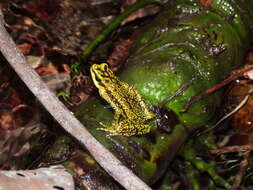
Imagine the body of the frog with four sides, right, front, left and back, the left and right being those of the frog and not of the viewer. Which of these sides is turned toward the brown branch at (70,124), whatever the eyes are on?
left

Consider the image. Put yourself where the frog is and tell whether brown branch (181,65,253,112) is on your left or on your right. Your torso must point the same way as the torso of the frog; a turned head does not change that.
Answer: on your right

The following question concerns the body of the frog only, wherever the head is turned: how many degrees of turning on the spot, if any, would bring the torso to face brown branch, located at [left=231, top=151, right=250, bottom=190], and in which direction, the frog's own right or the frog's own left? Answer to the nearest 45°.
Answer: approximately 135° to the frog's own right

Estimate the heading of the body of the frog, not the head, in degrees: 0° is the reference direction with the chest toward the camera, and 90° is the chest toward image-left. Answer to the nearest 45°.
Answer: approximately 135°
